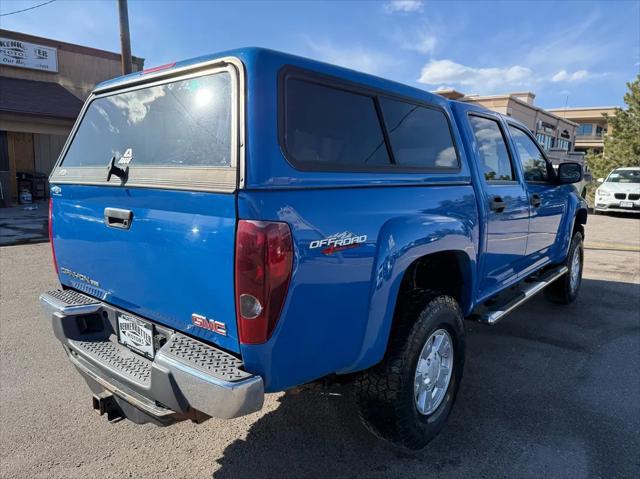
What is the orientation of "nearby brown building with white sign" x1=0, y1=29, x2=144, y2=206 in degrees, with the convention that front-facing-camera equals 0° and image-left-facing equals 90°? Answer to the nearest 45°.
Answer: approximately 315°

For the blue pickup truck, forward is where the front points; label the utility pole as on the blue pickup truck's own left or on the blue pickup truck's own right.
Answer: on the blue pickup truck's own left

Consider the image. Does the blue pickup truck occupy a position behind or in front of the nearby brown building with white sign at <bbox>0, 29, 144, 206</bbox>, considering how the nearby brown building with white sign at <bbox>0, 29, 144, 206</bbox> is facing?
in front

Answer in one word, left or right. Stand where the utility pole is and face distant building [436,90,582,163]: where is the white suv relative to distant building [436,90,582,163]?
right

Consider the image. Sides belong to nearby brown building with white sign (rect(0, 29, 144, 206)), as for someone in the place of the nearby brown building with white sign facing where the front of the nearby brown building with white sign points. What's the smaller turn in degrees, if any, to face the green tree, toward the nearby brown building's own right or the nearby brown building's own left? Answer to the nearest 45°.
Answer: approximately 45° to the nearby brown building's own left

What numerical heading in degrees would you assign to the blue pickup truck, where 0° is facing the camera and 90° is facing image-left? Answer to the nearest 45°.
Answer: approximately 225°

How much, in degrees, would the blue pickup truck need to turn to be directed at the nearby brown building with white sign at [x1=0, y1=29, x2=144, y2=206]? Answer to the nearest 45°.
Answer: approximately 90° to its left

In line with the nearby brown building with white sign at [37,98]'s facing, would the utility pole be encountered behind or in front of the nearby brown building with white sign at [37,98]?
in front
